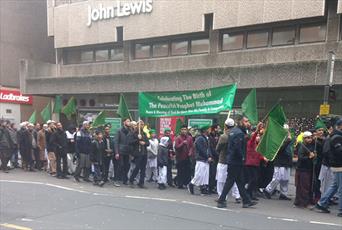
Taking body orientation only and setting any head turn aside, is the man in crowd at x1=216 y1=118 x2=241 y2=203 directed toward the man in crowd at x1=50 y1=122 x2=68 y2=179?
no

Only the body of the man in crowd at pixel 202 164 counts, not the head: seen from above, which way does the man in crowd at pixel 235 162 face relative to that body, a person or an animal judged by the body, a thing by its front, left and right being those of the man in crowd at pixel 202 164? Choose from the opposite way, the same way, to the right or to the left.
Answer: the same way
